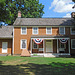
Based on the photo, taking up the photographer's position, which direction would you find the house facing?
facing the viewer

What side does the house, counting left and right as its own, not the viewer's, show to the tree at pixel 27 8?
back
